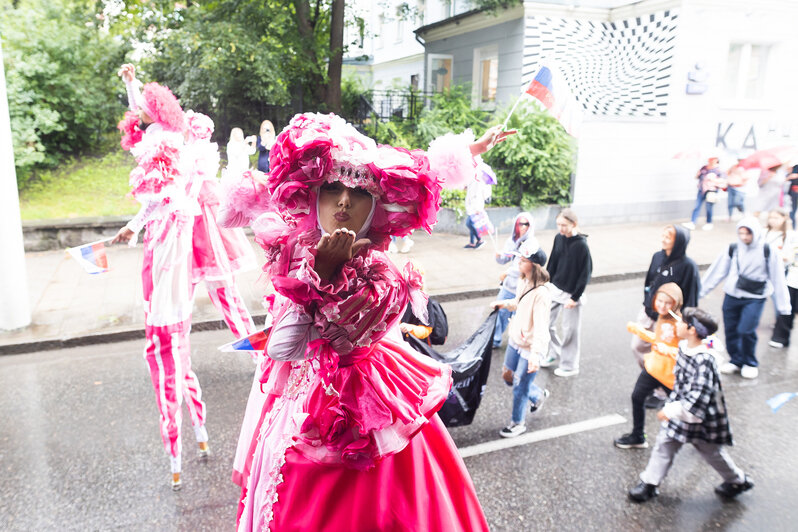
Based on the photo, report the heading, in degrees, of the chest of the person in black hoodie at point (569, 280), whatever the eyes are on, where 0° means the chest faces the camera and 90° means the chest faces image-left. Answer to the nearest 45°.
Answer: approximately 45°

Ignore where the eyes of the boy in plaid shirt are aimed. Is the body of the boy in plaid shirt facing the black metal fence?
no

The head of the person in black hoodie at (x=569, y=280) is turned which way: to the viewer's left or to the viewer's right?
to the viewer's left

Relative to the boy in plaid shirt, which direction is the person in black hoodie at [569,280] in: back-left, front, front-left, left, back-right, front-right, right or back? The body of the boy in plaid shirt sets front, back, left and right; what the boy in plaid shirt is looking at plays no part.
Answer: front-right

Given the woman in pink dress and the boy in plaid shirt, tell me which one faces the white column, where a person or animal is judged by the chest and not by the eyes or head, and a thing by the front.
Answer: the boy in plaid shirt

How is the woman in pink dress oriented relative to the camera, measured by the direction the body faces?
toward the camera

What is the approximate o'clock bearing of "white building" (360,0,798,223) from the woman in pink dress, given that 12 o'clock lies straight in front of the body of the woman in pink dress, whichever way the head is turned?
The white building is roughly at 7 o'clock from the woman in pink dress.

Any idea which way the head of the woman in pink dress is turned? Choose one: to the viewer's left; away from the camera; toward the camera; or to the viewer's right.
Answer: toward the camera

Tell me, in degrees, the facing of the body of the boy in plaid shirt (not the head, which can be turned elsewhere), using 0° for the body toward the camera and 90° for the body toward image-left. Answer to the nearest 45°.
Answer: approximately 90°

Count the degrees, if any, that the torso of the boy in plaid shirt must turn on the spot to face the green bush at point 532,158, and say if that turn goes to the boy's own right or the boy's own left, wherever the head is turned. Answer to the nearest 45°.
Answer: approximately 90° to the boy's own right

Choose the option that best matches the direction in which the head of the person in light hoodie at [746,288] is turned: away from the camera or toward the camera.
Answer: toward the camera

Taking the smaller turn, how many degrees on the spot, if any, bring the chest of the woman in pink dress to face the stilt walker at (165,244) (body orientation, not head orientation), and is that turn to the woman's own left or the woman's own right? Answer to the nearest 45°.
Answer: approximately 135° to the woman's own right

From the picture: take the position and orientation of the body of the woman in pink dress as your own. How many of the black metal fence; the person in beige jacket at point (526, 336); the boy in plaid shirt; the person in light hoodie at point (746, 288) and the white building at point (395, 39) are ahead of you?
0

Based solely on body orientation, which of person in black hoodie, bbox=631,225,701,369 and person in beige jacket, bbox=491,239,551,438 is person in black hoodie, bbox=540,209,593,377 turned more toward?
the person in beige jacket

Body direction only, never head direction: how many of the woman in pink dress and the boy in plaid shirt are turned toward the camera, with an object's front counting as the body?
1

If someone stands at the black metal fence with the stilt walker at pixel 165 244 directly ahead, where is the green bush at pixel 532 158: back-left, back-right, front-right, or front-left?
front-left

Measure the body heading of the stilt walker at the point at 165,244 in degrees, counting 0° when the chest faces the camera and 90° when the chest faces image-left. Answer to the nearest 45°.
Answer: approximately 90°
